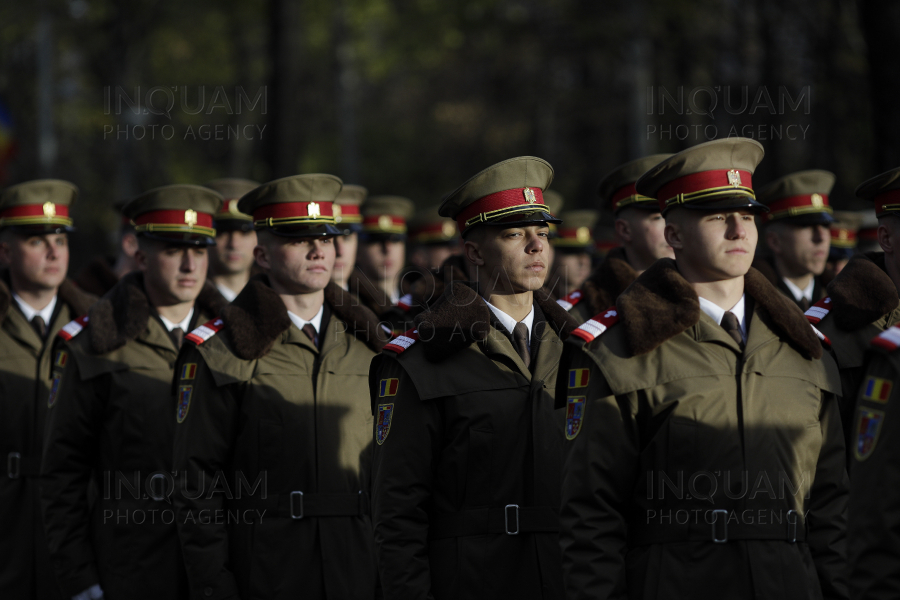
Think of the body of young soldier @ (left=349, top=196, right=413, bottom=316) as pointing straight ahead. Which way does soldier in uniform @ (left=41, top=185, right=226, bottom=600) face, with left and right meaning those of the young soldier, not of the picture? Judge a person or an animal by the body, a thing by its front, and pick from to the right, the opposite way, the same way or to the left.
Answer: the same way

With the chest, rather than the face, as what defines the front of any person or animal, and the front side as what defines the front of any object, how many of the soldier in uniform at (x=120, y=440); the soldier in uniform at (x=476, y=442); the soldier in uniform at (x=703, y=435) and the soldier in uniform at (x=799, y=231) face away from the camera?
0

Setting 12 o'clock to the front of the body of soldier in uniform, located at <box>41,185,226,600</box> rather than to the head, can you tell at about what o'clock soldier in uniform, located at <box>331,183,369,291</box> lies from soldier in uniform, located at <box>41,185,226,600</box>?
soldier in uniform, located at <box>331,183,369,291</box> is roughly at 9 o'clock from soldier in uniform, located at <box>41,185,226,600</box>.

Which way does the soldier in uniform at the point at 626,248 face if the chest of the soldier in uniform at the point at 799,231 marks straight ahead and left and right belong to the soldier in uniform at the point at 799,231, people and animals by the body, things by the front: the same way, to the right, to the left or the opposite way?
the same way

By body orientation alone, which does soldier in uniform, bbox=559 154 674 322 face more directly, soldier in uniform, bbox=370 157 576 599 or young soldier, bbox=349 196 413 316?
the soldier in uniform

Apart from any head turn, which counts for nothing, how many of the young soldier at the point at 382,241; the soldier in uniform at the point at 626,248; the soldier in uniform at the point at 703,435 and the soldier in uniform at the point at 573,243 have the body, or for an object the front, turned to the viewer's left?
0

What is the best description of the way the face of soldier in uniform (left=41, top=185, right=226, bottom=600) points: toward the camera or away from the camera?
toward the camera

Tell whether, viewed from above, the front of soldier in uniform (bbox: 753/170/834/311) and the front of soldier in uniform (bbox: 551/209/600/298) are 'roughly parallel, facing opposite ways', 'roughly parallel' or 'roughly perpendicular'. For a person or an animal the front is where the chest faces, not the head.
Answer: roughly parallel

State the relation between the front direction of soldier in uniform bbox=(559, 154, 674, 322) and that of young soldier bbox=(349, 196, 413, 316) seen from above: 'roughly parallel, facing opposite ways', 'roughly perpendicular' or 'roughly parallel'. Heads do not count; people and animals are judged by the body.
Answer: roughly parallel

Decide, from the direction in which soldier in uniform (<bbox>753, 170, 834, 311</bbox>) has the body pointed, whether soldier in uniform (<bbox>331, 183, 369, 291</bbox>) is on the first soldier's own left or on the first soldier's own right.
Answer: on the first soldier's own right

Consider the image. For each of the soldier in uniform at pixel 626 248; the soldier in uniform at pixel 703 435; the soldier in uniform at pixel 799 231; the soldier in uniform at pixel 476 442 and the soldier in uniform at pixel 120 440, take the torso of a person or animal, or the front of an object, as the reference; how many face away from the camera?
0

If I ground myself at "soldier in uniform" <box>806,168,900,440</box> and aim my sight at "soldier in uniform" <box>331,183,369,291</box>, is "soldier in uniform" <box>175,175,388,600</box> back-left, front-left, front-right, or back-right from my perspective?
front-left

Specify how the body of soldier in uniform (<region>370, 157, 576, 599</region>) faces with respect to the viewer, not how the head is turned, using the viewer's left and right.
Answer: facing the viewer and to the right of the viewer

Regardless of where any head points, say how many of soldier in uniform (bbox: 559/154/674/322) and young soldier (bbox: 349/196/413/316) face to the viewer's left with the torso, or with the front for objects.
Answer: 0

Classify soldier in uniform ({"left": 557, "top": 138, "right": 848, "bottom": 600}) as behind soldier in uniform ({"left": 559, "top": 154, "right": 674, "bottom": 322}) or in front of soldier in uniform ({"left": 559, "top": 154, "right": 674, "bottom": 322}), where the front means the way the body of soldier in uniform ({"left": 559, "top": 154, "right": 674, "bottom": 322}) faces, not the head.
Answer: in front
